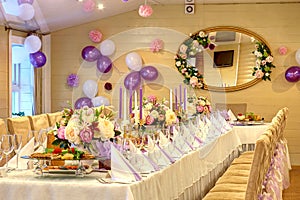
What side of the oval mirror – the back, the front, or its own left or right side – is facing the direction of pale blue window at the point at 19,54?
right

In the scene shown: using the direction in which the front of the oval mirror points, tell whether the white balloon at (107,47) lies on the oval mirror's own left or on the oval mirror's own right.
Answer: on the oval mirror's own right

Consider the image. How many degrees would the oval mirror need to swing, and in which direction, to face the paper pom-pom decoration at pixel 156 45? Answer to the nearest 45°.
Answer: approximately 90° to its right

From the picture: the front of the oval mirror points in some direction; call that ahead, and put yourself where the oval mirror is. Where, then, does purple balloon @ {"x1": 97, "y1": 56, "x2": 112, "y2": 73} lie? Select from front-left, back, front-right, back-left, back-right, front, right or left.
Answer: right

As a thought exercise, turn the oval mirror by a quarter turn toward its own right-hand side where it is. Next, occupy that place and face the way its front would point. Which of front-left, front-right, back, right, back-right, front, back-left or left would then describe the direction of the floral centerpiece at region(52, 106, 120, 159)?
left

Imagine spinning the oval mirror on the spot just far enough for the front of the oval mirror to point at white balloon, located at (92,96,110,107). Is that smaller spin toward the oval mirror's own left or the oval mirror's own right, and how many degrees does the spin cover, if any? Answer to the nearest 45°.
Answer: approximately 90° to the oval mirror's own right

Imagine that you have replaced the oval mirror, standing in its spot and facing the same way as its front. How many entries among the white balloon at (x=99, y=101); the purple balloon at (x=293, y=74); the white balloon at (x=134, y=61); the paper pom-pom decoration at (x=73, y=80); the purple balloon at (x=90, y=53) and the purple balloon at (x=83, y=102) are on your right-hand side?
5

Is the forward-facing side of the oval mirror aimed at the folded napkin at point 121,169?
yes

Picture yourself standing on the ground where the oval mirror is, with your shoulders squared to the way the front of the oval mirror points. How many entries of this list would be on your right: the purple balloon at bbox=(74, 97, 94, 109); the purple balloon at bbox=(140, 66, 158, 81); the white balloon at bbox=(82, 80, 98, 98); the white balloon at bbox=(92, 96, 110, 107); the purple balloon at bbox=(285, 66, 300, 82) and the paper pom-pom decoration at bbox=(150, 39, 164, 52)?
5

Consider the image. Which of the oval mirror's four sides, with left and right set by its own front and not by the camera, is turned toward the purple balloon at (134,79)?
right

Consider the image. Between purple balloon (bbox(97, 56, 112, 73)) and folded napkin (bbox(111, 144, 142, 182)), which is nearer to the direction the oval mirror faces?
the folded napkin

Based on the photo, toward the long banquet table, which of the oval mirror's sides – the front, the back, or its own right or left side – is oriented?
front

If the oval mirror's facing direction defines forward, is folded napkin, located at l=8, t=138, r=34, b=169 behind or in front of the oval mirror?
in front

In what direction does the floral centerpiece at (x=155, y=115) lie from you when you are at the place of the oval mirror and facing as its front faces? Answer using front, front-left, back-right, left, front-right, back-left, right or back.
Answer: front

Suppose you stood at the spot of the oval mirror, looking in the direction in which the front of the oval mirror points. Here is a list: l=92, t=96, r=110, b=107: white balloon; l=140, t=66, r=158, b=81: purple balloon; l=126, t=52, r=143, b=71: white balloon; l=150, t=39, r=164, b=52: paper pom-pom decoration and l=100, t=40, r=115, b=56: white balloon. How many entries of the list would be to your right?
5

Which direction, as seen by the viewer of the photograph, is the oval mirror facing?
facing the viewer
